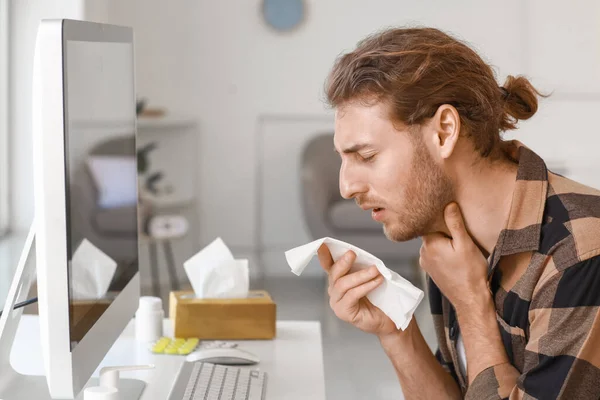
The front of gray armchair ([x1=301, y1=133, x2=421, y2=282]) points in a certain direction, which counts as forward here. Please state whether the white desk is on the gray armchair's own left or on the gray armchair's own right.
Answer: on the gray armchair's own right

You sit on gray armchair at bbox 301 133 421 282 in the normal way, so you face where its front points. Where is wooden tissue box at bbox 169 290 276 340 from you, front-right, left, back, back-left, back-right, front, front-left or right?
front-right

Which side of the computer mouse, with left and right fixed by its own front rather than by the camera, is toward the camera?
left

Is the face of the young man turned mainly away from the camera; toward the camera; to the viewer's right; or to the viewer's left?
to the viewer's left

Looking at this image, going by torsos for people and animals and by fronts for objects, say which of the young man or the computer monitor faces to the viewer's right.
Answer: the computer monitor

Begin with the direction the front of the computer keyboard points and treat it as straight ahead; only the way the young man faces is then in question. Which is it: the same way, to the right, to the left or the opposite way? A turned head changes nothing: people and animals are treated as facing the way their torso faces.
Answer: the opposite way

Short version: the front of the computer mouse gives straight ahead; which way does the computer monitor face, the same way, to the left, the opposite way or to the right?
the opposite way

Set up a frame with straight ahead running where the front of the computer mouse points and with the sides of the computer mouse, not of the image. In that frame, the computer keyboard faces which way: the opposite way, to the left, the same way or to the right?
the opposite way

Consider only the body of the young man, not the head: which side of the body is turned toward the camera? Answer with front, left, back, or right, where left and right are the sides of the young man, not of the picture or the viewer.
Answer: left

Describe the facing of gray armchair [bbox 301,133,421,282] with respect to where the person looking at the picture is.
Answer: facing the viewer and to the right of the viewer

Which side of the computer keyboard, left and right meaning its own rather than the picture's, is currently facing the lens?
right

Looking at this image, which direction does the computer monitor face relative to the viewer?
to the viewer's right
